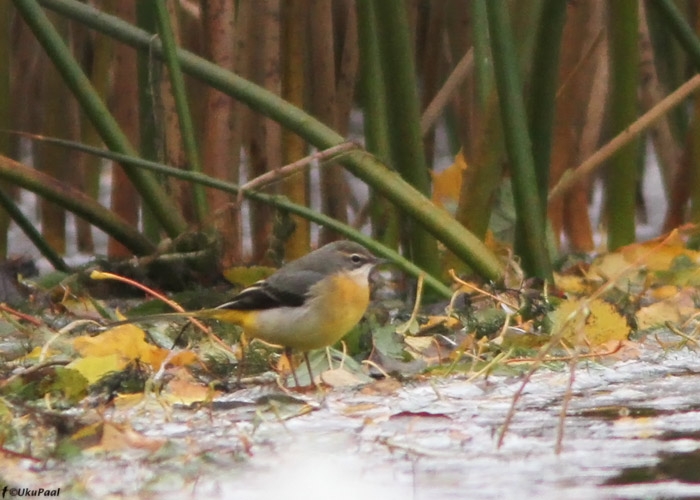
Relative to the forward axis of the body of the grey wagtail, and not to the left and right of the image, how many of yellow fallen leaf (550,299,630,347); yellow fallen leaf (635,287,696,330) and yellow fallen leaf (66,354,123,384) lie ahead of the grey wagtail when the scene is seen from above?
2

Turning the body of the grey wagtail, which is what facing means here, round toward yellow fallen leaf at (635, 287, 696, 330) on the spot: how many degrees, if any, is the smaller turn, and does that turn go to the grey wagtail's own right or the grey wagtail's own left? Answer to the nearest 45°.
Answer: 0° — it already faces it

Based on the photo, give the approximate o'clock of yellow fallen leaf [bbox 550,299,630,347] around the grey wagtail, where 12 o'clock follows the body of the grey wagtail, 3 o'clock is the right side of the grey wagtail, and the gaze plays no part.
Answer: The yellow fallen leaf is roughly at 12 o'clock from the grey wagtail.

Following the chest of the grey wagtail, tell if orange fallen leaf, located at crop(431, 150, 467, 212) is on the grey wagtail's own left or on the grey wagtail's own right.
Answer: on the grey wagtail's own left

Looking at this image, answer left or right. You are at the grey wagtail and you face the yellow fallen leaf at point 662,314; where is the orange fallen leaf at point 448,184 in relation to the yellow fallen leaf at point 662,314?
left

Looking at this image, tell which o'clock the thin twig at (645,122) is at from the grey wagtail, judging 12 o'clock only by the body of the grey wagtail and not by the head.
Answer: The thin twig is roughly at 11 o'clock from the grey wagtail.

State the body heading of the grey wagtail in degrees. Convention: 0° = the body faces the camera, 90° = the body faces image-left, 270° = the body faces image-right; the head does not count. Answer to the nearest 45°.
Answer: approximately 270°

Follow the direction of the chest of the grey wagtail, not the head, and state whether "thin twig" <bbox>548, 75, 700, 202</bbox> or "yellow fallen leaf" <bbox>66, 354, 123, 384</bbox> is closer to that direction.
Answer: the thin twig

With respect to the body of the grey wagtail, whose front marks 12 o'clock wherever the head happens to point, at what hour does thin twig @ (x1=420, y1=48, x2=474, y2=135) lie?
The thin twig is roughly at 10 o'clock from the grey wagtail.
